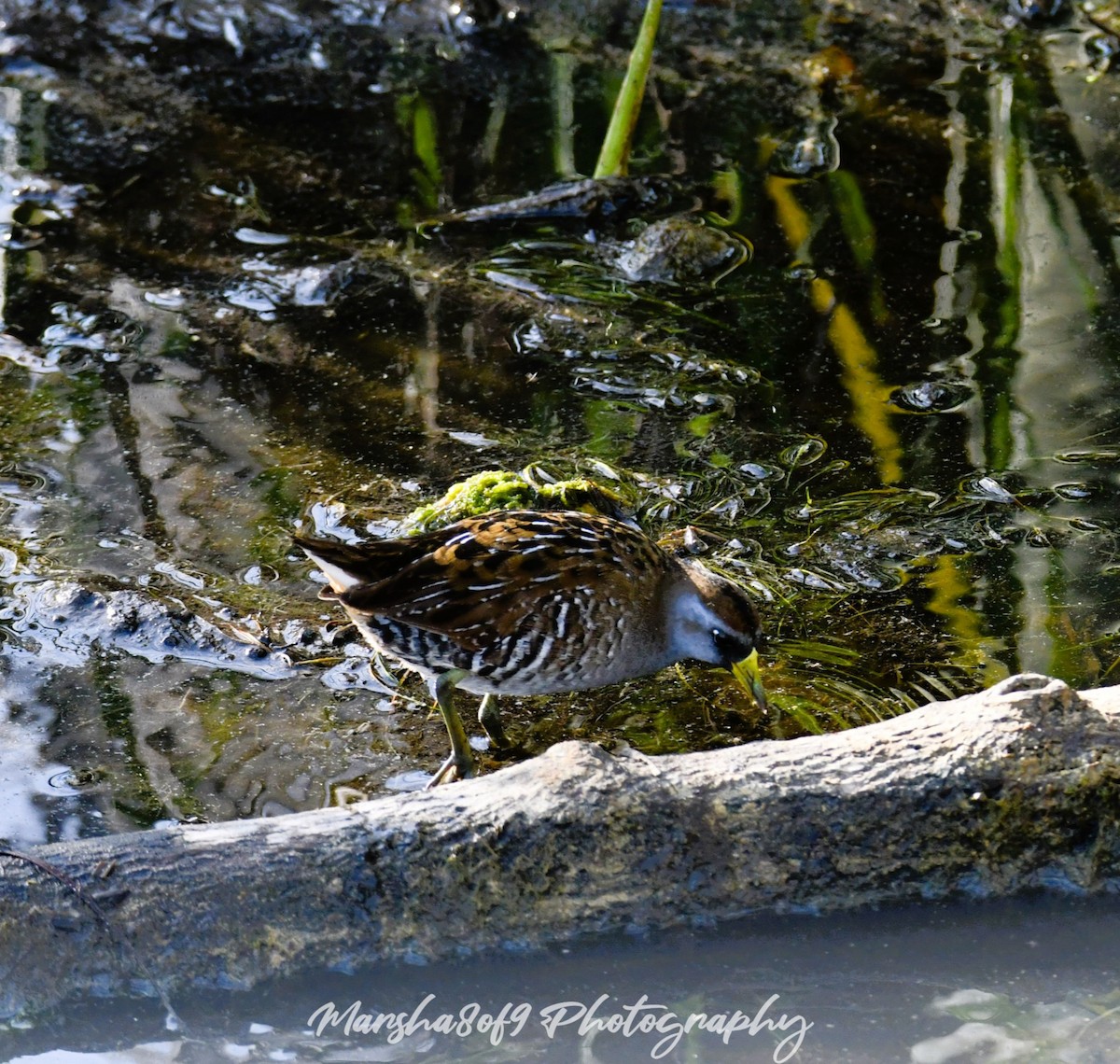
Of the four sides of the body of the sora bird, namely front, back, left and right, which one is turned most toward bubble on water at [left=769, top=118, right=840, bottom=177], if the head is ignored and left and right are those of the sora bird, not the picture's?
left

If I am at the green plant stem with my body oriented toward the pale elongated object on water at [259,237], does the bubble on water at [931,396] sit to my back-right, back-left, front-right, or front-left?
back-left

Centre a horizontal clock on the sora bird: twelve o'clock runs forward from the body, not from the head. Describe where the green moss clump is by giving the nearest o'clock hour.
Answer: The green moss clump is roughly at 9 o'clock from the sora bird.

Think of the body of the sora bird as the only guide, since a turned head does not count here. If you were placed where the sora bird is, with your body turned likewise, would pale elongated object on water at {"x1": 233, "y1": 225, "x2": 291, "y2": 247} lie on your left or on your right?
on your left

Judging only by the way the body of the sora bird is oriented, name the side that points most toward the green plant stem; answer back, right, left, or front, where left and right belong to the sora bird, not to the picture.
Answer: left

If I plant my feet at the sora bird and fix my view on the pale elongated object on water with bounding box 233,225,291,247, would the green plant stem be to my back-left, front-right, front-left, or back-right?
front-right

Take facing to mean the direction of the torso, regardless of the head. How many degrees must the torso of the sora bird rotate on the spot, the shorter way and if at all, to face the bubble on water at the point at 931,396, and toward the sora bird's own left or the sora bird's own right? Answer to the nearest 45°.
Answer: approximately 45° to the sora bird's own left

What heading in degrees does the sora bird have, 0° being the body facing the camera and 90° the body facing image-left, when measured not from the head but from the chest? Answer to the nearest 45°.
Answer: approximately 270°
